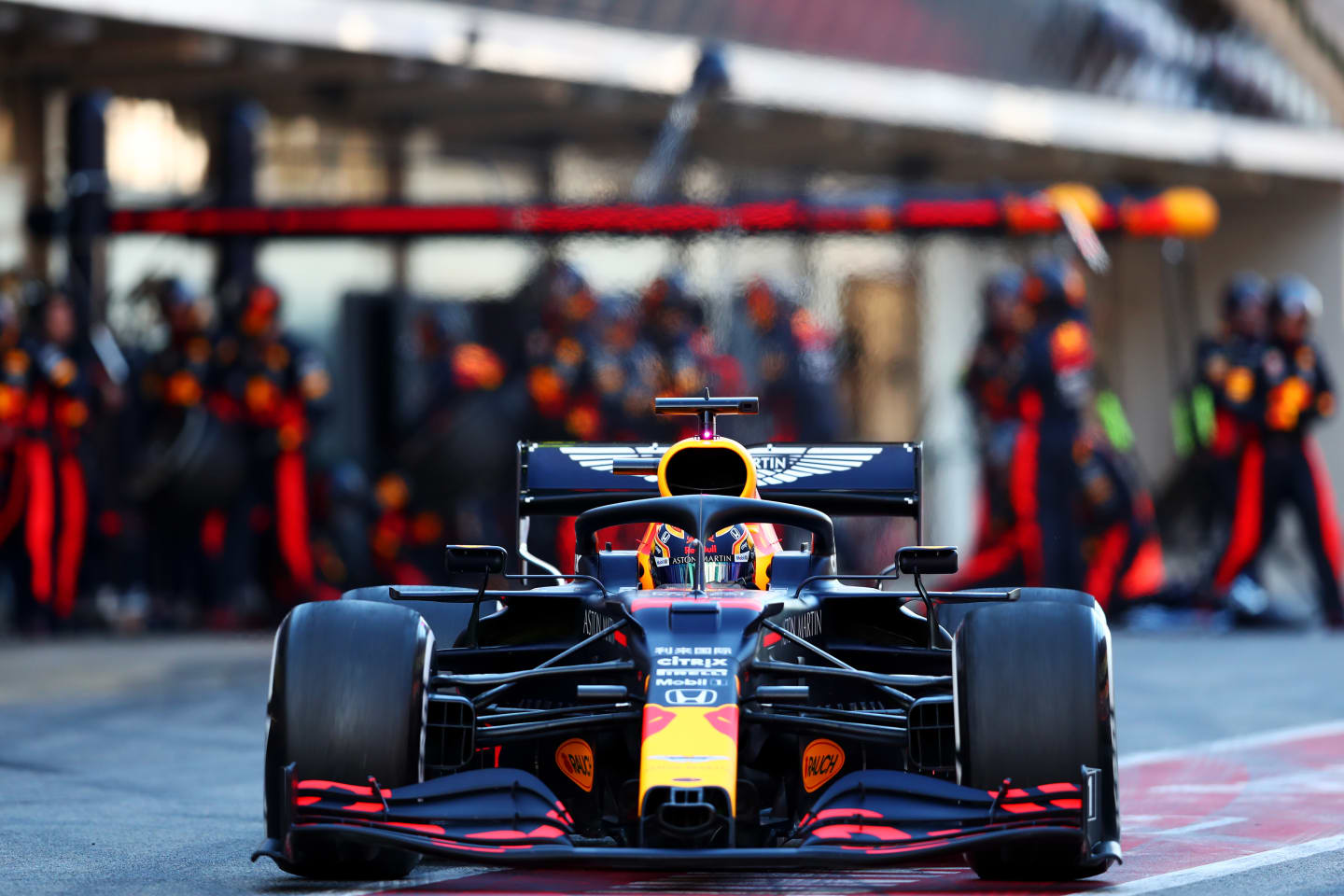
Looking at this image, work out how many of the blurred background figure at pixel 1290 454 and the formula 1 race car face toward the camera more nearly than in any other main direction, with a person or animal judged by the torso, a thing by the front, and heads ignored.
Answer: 2

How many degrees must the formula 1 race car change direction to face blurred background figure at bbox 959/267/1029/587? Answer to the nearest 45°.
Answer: approximately 180°

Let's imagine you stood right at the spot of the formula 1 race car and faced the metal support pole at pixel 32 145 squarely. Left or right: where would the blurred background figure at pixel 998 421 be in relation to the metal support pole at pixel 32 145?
right

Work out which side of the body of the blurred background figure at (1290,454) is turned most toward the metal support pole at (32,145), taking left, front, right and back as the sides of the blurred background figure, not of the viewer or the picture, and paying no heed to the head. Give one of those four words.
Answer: right

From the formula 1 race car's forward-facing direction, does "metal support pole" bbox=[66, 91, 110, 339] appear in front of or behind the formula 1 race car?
behind

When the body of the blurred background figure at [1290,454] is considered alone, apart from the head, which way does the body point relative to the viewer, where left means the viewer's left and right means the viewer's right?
facing the viewer

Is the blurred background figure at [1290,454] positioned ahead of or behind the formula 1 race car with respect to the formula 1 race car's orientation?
behind

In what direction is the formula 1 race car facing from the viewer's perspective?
toward the camera

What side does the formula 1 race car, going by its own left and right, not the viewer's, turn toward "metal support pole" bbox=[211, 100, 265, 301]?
back

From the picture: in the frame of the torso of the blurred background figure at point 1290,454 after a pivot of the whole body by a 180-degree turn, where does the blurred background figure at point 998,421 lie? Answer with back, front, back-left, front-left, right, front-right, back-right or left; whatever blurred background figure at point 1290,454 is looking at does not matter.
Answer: left

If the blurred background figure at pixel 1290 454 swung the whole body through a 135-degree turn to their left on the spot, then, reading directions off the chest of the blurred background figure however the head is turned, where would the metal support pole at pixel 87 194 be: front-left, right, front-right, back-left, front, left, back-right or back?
back-left
